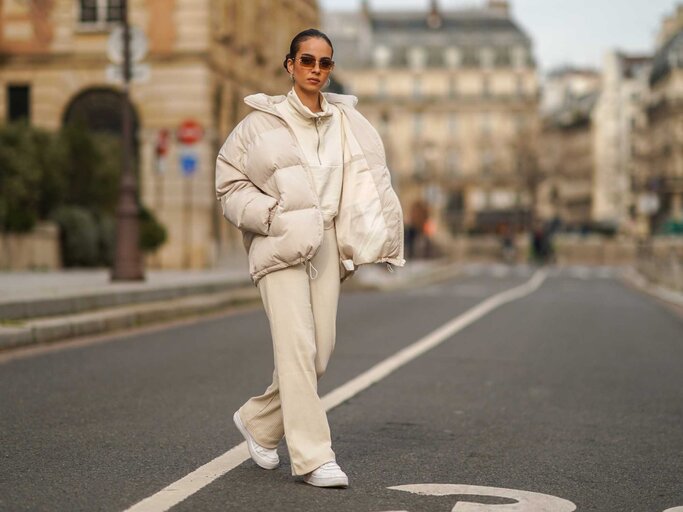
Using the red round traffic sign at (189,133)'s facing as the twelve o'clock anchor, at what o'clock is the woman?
The woman is roughly at 12 o'clock from the red round traffic sign.

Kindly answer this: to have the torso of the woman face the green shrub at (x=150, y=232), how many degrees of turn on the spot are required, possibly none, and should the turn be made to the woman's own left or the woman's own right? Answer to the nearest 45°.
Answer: approximately 135° to the woman's own left

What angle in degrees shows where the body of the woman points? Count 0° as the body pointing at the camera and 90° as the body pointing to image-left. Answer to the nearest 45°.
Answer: approximately 315°

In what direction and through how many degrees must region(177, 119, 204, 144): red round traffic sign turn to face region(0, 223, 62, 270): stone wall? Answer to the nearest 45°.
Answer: approximately 45° to its right

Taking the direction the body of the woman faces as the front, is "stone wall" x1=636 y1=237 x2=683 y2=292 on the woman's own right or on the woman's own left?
on the woman's own left

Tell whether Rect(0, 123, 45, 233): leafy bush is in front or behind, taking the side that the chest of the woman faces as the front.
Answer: behind
